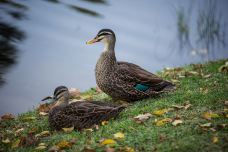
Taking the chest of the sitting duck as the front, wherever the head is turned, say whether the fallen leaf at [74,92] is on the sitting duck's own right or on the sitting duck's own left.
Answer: on the sitting duck's own right

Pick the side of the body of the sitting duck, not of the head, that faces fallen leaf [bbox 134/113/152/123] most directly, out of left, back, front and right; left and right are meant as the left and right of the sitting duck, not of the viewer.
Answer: back

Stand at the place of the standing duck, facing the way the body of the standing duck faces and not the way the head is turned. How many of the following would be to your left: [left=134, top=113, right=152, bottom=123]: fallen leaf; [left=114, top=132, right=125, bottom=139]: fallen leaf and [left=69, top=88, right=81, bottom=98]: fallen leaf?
2

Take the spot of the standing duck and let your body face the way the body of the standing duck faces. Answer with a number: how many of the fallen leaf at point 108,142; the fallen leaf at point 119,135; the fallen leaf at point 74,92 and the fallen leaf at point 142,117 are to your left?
3

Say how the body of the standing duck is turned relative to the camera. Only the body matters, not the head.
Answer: to the viewer's left

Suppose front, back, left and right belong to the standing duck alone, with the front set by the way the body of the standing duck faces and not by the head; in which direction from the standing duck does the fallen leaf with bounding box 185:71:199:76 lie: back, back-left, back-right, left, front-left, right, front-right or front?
back-right

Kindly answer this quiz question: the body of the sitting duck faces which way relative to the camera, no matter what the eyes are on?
to the viewer's left

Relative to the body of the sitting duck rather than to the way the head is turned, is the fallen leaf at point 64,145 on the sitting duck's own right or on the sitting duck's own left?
on the sitting duck's own left

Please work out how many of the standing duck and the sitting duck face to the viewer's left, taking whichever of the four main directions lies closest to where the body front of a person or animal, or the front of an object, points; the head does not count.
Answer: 2
